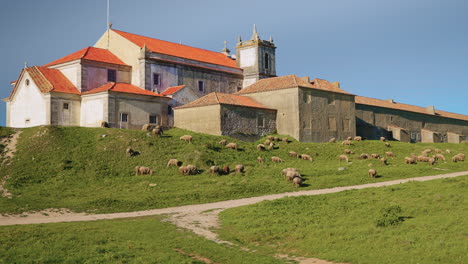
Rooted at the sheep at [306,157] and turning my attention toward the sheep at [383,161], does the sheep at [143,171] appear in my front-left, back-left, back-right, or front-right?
back-right

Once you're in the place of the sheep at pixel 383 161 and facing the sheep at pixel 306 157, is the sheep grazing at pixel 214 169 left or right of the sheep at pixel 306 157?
left
